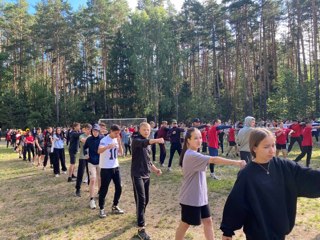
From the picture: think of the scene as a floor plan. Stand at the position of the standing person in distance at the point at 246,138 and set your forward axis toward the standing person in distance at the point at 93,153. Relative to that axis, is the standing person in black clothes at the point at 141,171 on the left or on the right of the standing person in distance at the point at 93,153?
left

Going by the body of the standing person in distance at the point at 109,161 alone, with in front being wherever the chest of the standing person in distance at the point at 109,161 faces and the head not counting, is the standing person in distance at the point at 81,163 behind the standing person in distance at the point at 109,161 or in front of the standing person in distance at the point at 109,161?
behind

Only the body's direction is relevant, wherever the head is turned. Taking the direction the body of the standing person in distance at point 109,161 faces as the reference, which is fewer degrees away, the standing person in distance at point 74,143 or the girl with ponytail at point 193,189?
the girl with ponytail

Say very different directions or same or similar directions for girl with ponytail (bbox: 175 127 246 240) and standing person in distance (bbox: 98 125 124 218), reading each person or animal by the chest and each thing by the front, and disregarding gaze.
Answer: same or similar directions

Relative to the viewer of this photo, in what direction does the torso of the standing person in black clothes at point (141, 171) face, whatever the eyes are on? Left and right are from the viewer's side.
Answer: facing the viewer and to the right of the viewer

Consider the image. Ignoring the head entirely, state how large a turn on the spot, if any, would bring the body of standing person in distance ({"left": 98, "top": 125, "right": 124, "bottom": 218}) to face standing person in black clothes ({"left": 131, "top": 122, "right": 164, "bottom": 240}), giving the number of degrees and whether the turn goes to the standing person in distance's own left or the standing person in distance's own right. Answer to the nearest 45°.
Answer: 0° — they already face them

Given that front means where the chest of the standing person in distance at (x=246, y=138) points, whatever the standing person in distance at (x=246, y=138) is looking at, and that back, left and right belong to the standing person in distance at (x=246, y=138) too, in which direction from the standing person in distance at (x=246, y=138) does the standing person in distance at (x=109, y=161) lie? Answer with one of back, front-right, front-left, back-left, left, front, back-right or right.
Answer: back-right
